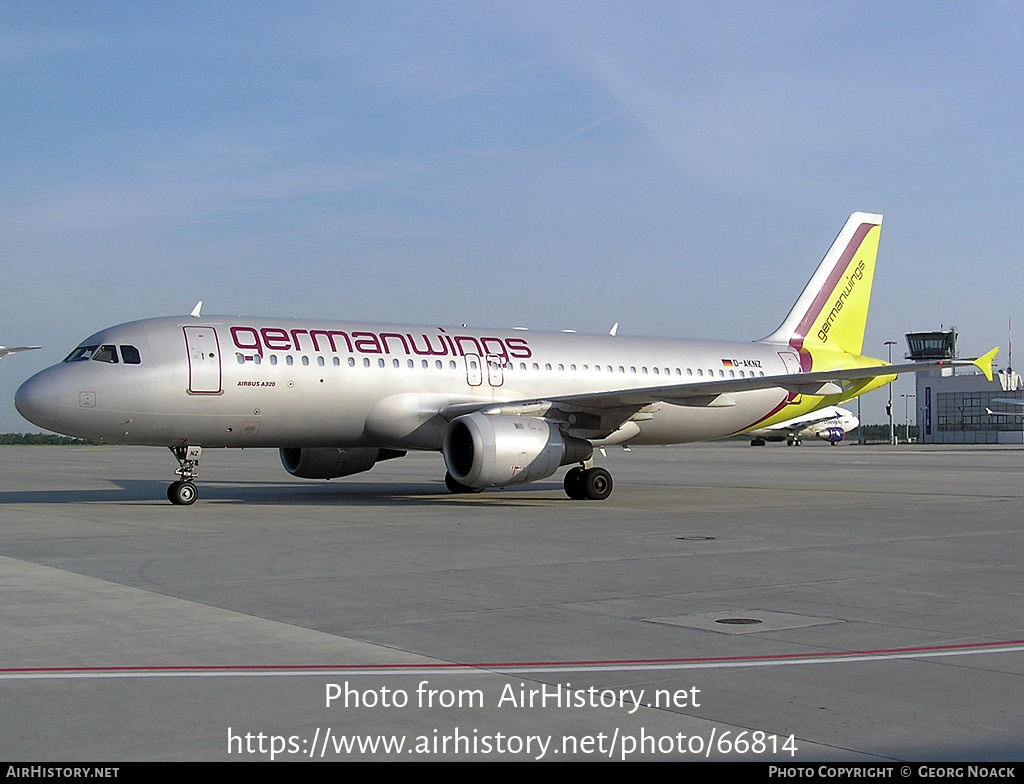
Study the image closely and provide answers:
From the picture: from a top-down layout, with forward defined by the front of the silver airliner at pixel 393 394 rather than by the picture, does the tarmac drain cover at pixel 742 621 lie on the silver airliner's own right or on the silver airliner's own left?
on the silver airliner's own left

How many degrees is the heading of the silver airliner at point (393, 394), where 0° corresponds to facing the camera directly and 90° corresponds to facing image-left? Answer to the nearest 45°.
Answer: approximately 45°
